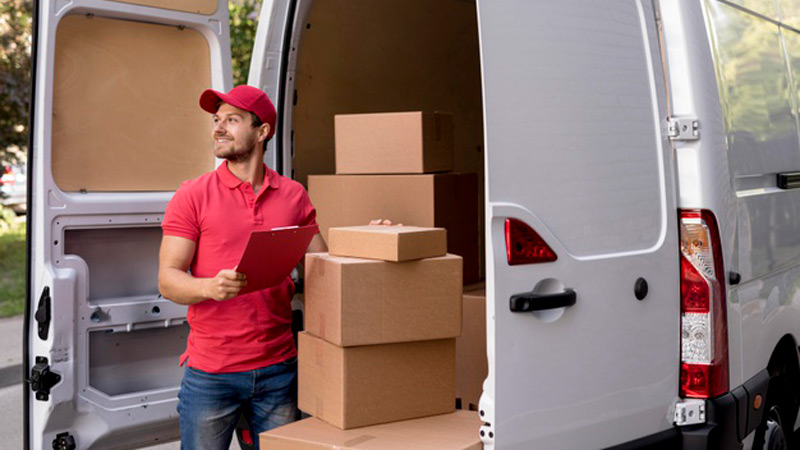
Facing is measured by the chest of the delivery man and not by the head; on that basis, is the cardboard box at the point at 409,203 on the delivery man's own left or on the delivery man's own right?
on the delivery man's own left

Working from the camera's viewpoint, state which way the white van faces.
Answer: facing away from the viewer and to the right of the viewer

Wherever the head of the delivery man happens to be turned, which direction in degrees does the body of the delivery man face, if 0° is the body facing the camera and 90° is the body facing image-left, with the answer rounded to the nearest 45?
approximately 0°
